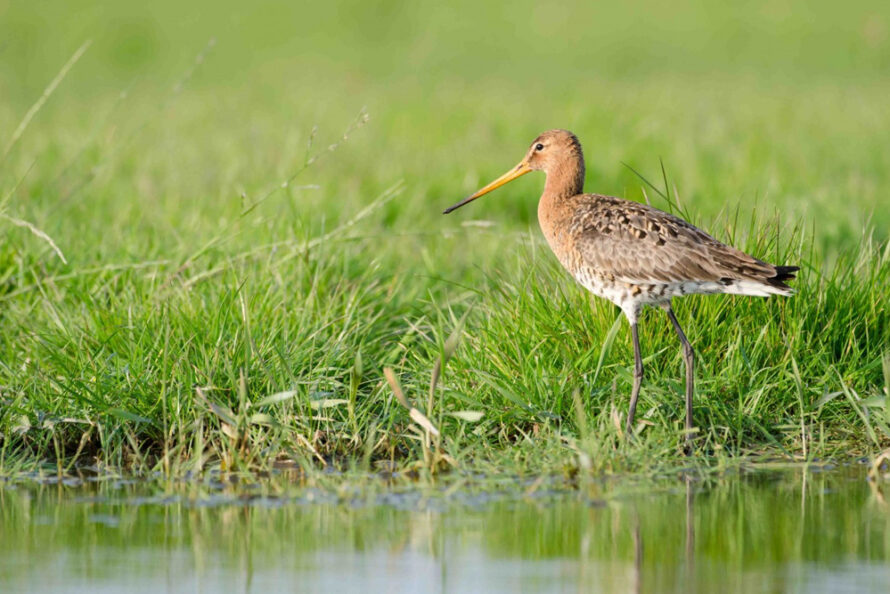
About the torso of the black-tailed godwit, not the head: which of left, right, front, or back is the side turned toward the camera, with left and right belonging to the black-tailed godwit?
left
